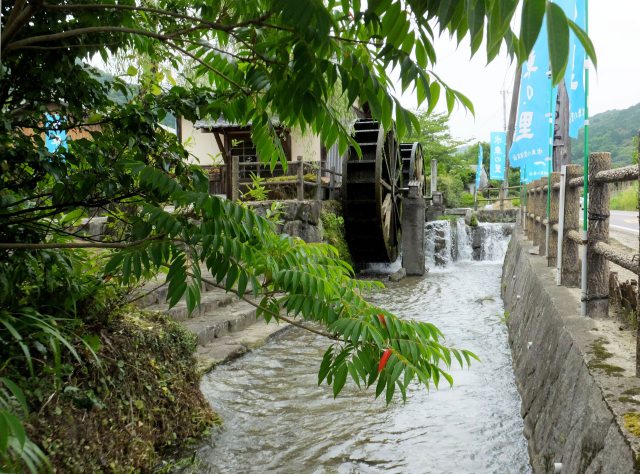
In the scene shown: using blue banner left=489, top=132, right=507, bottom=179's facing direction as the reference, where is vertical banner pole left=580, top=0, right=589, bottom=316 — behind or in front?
in front

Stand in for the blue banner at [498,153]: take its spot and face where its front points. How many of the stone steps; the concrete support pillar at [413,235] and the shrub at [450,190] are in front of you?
2

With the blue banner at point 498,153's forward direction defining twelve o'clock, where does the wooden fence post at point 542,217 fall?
The wooden fence post is roughly at 12 o'clock from the blue banner.

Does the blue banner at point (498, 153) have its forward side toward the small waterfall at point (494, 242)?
yes

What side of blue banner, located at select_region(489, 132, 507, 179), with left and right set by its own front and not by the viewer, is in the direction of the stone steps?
front

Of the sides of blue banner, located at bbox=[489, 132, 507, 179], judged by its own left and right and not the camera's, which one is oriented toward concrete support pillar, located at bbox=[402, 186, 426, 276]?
front

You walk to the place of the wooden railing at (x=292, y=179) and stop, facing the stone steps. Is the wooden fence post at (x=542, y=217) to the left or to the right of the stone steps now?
left

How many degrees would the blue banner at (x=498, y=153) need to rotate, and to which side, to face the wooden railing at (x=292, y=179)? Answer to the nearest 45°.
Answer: approximately 45° to its right

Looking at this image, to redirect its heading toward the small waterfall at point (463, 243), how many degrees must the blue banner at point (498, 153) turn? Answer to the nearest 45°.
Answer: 0° — it already faces it

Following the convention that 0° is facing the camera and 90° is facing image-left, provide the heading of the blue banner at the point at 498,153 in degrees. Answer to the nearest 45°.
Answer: approximately 0°
